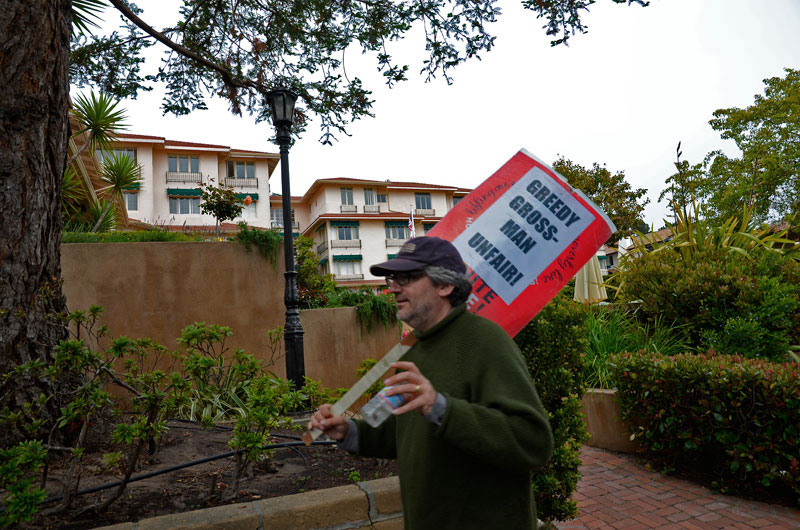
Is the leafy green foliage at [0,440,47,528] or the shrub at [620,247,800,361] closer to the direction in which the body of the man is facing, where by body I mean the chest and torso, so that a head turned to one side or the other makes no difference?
the leafy green foliage

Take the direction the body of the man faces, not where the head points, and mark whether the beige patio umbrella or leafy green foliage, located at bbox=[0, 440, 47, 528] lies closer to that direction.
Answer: the leafy green foliage

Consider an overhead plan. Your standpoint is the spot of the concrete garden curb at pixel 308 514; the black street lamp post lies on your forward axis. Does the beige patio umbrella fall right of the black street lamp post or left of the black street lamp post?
right

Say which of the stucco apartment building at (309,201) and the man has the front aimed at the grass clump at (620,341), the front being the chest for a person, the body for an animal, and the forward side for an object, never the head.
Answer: the stucco apartment building

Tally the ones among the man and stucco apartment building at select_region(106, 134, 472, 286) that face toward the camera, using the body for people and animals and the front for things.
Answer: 1

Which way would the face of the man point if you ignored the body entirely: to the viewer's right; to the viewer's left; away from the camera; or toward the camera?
to the viewer's left

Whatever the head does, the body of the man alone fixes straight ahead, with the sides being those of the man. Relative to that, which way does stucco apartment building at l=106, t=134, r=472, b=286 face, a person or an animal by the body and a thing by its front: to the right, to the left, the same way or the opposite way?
to the left

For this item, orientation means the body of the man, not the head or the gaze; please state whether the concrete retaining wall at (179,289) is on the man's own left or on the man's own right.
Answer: on the man's own right

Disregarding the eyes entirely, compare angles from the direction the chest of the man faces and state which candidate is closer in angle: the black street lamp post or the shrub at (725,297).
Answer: the black street lamp post

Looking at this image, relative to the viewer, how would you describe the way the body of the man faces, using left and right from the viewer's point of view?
facing to the left of the viewer

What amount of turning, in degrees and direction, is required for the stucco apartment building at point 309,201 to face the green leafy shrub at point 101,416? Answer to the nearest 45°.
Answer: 0° — it already faces it

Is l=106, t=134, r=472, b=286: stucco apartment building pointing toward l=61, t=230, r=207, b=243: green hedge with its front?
yes

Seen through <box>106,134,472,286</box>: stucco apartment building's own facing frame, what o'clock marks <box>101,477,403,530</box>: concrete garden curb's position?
The concrete garden curb is roughly at 12 o'clock from the stucco apartment building.

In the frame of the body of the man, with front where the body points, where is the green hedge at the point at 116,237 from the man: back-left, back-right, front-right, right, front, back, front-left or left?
front-right

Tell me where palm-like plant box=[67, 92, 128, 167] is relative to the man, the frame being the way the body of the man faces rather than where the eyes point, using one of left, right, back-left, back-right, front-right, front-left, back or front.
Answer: front-right

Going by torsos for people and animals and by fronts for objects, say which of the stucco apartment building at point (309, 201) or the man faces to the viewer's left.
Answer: the man
